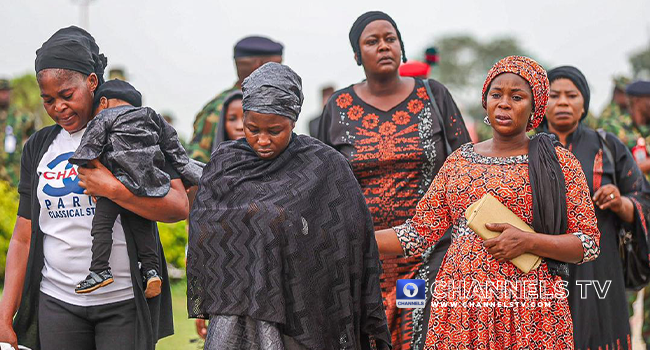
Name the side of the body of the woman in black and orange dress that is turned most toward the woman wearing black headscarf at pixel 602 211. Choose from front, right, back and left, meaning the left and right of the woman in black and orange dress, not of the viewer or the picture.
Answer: left

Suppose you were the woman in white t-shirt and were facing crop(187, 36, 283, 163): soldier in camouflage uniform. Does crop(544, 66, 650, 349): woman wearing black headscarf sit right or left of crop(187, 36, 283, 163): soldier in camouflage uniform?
right

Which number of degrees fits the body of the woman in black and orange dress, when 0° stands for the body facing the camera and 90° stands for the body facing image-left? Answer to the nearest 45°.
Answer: approximately 0°

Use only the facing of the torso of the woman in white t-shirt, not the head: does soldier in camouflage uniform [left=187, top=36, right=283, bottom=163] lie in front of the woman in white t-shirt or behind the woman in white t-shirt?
behind

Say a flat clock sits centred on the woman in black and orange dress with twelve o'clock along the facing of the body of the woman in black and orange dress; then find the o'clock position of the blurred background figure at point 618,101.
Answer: The blurred background figure is roughly at 7 o'clock from the woman in black and orange dress.

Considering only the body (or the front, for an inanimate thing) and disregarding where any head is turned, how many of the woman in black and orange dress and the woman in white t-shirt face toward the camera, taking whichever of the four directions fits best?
2

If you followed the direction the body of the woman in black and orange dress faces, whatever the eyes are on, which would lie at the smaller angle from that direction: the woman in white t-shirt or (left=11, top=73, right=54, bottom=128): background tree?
the woman in white t-shirt

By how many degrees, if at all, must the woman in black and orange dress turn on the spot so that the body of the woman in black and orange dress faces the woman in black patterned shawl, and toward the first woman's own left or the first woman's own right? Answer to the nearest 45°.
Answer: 0° — they already face them

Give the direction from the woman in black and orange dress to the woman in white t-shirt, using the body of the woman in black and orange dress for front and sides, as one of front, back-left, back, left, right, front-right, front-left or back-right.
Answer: front-right

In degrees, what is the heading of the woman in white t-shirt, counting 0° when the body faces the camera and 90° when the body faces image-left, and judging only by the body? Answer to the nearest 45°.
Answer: approximately 0°

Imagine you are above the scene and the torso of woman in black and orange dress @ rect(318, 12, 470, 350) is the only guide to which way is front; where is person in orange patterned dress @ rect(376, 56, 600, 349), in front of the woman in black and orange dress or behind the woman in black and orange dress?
in front

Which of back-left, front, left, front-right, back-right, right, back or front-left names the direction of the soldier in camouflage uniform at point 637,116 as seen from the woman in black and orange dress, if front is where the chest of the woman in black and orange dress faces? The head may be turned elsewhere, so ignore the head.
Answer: back-left
